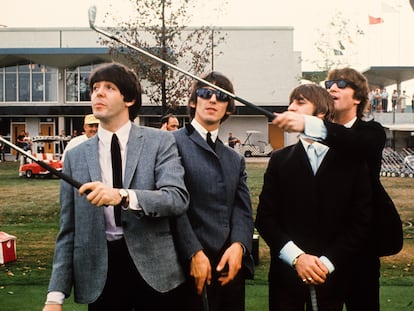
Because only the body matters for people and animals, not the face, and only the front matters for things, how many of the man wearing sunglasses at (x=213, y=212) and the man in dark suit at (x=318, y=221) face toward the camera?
2

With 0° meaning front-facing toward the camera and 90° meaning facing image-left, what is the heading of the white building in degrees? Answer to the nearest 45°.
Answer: approximately 0°

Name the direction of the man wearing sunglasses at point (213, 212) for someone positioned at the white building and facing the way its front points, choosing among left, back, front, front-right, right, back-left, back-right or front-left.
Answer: front

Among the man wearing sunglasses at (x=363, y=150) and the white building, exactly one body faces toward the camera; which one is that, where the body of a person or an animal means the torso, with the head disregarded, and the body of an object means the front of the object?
the white building

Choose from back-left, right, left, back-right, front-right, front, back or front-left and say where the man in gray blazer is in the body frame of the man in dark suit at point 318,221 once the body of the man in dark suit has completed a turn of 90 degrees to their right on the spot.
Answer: front-left

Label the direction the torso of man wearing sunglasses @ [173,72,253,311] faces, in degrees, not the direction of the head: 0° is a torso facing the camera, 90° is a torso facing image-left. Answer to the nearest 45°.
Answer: approximately 0°

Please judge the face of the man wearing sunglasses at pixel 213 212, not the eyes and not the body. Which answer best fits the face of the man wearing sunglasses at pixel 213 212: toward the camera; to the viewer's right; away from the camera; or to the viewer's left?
toward the camera

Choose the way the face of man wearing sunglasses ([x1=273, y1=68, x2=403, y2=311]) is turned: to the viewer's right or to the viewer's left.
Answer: to the viewer's left

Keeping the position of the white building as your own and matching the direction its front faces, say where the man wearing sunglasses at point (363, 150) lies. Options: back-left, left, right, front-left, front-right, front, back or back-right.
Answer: front

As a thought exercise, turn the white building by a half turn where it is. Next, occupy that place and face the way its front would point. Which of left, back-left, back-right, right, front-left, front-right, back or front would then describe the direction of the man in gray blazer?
back

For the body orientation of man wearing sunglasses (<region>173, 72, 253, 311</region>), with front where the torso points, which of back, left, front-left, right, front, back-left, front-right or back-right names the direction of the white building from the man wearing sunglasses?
back

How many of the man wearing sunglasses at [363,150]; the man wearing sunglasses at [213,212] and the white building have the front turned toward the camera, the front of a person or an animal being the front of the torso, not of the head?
2

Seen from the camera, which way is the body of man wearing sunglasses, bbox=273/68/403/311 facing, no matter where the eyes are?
to the viewer's left

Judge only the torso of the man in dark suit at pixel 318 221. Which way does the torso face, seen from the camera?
toward the camera

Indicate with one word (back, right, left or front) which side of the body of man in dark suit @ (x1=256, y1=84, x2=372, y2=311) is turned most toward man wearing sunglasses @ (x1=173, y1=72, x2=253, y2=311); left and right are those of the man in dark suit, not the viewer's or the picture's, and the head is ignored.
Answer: right

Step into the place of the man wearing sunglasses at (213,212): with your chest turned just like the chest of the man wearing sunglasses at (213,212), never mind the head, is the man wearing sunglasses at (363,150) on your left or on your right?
on your left

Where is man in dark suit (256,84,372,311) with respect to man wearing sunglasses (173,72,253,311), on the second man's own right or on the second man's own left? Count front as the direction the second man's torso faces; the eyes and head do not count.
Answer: on the second man's own left

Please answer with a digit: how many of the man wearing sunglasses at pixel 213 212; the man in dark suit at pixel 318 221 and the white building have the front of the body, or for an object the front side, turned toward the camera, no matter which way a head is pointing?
3
